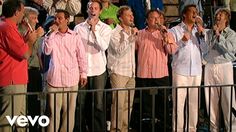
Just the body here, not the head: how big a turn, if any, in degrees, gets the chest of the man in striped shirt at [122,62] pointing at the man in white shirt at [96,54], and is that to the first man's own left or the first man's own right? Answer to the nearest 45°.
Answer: approximately 135° to the first man's own right

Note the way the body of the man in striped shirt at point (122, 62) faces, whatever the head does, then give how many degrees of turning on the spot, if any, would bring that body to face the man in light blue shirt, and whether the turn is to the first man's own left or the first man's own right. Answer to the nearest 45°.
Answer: approximately 45° to the first man's own left

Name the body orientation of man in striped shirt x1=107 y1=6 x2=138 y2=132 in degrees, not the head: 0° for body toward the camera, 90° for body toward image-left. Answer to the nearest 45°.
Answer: approximately 315°

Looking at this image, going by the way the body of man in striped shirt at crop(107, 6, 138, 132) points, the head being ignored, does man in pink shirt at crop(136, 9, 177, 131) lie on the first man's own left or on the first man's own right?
on the first man's own left

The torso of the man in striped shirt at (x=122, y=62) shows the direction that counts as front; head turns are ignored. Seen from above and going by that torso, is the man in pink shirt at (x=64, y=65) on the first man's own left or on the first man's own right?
on the first man's own right
